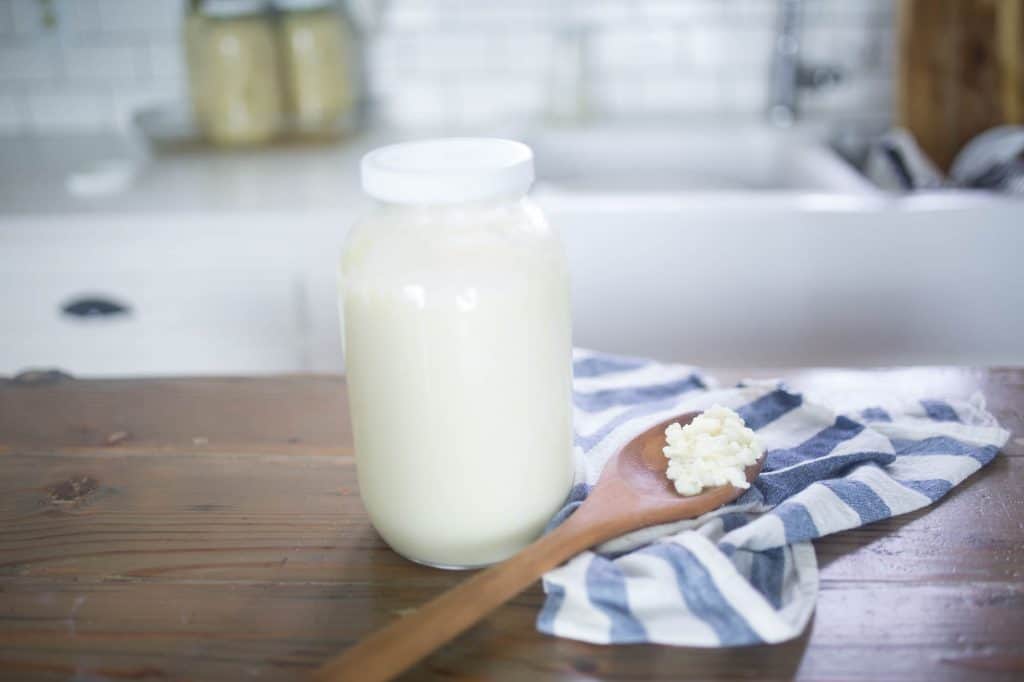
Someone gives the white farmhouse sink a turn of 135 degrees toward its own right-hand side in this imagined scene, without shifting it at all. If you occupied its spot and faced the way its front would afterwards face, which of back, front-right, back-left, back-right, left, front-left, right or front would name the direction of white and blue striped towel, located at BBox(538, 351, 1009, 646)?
back-left

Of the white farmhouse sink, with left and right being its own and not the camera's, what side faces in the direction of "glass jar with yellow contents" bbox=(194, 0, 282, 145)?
right

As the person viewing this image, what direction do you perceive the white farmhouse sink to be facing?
facing the viewer

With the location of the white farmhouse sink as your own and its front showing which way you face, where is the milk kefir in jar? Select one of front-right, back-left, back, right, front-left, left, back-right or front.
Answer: front
